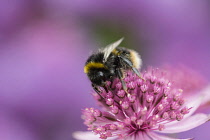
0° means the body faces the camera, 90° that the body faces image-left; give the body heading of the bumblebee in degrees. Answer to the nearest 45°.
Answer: approximately 45°
